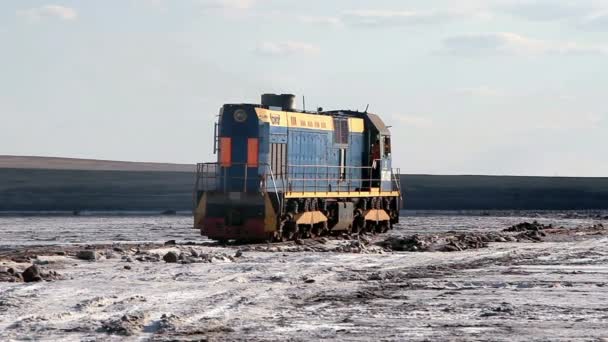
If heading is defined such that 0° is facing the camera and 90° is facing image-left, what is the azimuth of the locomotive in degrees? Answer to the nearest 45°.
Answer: approximately 45°
